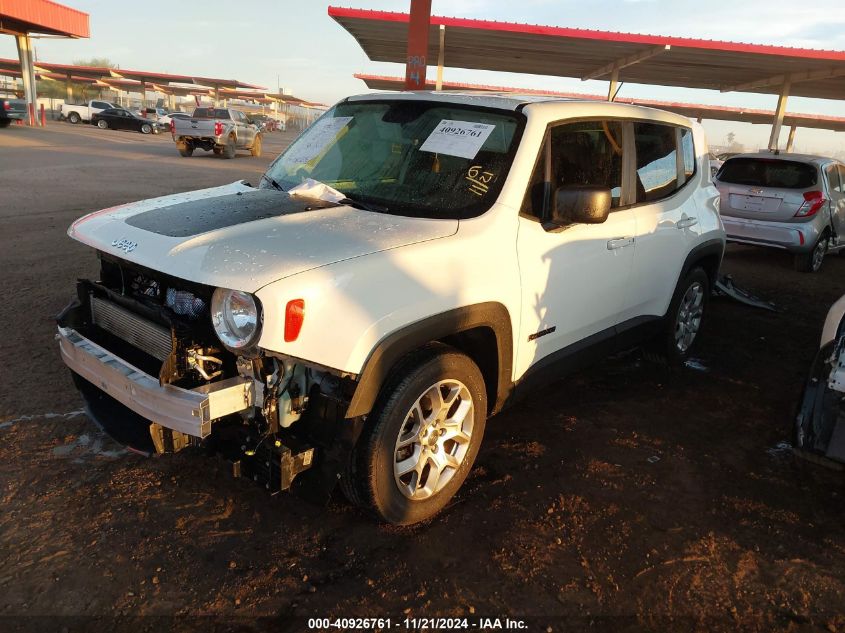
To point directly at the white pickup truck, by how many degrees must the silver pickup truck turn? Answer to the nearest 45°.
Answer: approximately 45° to its left

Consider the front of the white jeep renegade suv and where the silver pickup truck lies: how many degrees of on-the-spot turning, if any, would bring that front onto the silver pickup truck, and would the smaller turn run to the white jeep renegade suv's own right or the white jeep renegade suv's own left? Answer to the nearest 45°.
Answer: approximately 135° to the white jeep renegade suv's own right

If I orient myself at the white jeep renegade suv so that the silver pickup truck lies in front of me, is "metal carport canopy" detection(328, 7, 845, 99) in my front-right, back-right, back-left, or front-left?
front-right

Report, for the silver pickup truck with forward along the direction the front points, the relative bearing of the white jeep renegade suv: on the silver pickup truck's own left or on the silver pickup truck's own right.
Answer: on the silver pickup truck's own right

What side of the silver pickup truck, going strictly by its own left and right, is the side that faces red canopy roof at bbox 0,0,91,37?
left

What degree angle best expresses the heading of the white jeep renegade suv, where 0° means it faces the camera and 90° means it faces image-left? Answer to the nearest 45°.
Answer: approximately 45°

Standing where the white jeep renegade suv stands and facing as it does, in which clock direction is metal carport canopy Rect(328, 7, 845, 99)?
The metal carport canopy is roughly at 5 o'clock from the white jeep renegade suv.

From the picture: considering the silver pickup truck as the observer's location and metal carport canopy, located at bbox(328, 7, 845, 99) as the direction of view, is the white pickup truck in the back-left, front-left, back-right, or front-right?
back-left

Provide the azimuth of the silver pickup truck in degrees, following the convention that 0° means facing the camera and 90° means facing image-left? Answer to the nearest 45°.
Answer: approximately 225°

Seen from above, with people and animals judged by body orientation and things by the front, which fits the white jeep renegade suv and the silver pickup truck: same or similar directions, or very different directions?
very different directions

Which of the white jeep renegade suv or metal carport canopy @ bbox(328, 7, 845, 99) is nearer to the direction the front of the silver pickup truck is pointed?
the metal carport canopy

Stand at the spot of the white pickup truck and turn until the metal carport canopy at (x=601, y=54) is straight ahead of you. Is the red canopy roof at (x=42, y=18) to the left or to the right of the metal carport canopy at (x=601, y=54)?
right

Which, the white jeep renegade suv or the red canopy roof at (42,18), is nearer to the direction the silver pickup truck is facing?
the red canopy roof
